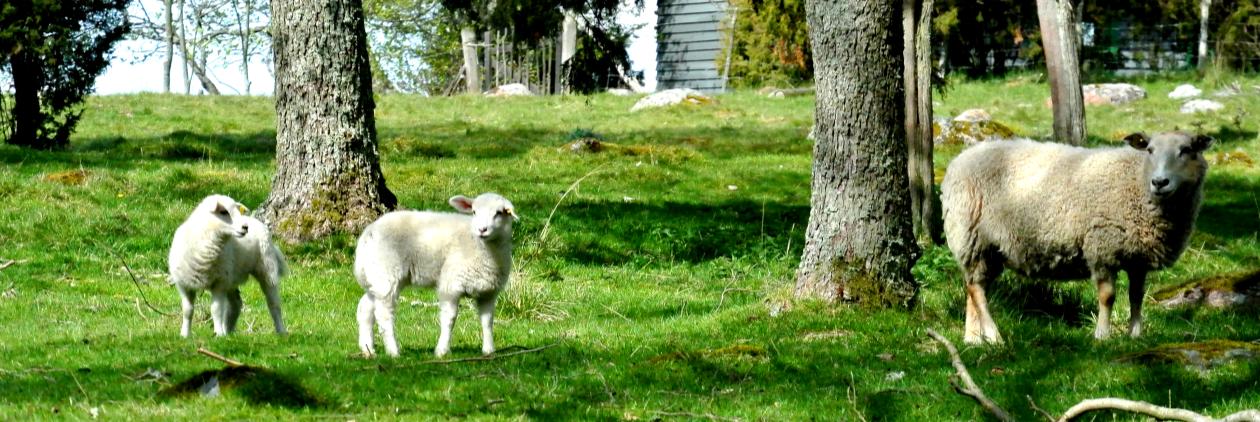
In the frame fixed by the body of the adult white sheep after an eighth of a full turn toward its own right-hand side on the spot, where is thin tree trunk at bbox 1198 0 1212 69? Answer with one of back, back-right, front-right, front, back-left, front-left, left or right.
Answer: back-left

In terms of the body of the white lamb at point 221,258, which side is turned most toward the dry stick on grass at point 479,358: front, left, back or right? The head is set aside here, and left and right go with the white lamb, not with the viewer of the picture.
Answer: left

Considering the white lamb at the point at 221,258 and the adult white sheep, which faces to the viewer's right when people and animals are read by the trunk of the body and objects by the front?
the adult white sheep

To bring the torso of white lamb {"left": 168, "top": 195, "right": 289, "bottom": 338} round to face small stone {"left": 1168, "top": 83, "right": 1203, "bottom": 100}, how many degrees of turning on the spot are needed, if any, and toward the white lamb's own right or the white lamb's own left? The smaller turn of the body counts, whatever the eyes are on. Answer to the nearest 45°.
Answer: approximately 180°

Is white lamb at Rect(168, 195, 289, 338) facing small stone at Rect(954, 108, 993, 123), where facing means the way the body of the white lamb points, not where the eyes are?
no

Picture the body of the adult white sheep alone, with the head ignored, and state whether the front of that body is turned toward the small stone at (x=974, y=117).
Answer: no

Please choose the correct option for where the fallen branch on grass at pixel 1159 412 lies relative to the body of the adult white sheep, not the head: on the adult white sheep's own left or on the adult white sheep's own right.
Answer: on the adult white sheep's own right

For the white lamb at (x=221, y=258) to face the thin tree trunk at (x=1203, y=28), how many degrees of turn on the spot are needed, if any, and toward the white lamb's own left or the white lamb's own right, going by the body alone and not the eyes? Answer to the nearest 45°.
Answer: approximately 180°

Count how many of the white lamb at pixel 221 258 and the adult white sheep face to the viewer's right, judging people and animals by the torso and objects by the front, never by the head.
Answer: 1

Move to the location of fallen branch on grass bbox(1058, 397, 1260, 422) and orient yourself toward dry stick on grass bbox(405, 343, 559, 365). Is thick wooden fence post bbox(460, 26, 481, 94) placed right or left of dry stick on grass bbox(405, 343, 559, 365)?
right

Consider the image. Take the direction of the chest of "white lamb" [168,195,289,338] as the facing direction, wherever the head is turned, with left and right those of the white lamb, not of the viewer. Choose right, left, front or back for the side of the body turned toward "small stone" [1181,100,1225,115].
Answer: back

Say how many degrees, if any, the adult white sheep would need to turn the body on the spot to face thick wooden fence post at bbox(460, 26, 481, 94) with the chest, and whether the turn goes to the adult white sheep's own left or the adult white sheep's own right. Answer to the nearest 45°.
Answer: approximately 135° to the adult white sheep's own left

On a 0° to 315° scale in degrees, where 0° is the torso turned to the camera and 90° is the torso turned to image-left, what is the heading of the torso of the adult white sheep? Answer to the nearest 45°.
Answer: approximately 270°

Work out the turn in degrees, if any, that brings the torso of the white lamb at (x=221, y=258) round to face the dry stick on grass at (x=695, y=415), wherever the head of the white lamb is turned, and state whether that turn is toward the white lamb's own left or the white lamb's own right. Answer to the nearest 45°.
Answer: approximately 90° to the white lamb's own left

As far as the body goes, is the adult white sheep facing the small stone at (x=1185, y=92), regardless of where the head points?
no
